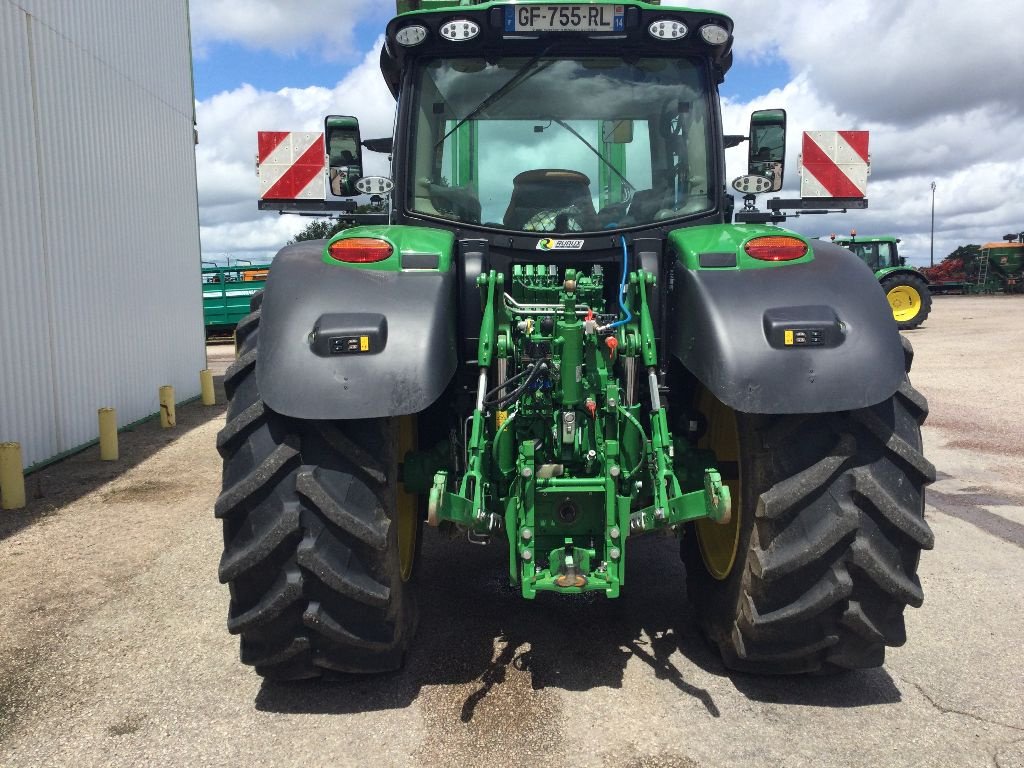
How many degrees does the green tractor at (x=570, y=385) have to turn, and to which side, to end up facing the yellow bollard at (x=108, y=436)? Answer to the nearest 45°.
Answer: approximately 45° to its left

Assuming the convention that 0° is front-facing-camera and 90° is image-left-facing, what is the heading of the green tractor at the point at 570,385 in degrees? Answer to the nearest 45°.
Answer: approximately 180°

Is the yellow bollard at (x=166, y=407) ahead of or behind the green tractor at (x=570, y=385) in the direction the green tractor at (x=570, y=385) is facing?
ahead

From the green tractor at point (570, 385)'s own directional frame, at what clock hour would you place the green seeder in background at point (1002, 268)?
The green seeder in background is roughly at 1 o'clock from the green tractor.

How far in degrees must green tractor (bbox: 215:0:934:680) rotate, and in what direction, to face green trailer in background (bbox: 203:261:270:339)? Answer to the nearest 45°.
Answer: approximately 45° to its left

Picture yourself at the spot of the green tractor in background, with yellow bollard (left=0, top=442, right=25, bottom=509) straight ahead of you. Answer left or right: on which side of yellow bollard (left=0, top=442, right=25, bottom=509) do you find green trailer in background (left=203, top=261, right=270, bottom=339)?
right

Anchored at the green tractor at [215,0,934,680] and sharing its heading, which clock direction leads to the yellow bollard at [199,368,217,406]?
The yellow bollard is roughly at 11 o'clock from the green tractor.

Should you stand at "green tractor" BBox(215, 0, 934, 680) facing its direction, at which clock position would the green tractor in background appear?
The green tractor in background is roughly at 1 o'clock from the green tractor.
